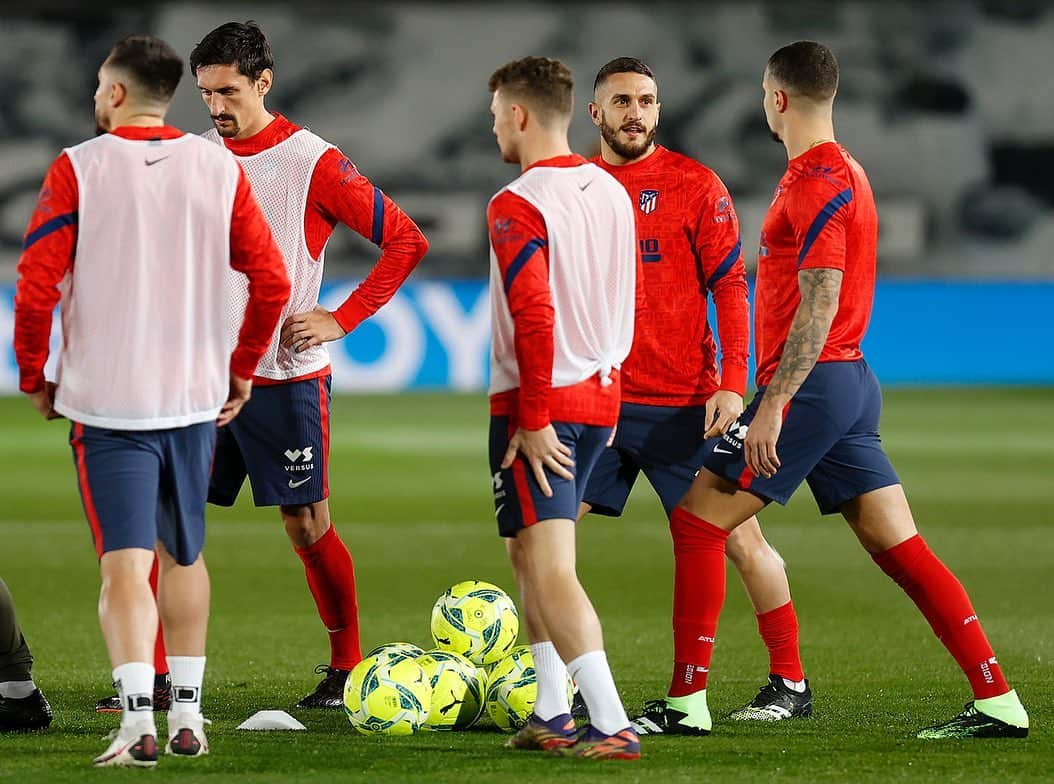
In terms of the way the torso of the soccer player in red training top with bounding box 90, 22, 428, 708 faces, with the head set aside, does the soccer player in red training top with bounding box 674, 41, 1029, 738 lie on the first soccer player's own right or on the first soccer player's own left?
on the first soccer player's own left

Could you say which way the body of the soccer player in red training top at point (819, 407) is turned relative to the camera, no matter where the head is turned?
to the viewer's left

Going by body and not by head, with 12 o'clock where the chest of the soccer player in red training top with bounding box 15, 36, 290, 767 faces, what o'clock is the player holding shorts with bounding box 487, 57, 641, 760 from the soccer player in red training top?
The player holding shorts is roughly at 3 o'clock from the soccer player in red training top.

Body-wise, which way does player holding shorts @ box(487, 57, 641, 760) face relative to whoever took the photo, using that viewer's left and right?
facing away from the viewer and to the left of the viewer

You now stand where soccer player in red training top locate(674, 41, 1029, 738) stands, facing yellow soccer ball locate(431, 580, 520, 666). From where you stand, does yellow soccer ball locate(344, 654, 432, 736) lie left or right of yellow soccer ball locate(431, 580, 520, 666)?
left

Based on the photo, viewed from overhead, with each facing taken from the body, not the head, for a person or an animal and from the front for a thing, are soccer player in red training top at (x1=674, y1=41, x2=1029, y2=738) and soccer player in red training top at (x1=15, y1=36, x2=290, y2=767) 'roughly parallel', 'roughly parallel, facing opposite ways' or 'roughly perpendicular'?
roughly perpendicular

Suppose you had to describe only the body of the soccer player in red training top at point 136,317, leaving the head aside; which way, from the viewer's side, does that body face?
away from the camera

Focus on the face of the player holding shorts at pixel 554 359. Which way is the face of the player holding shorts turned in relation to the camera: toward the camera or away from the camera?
away from the camera
